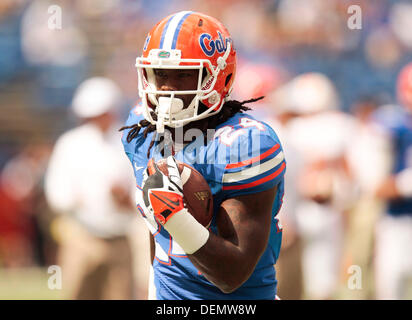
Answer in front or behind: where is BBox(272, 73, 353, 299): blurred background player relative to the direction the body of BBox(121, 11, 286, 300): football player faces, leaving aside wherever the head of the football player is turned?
behind

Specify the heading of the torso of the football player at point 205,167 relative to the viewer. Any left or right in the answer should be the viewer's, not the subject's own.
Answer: facing the viewer and to the left of the viewer

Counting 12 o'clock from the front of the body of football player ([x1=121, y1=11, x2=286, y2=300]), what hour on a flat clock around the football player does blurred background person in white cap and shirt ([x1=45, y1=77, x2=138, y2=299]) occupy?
The blurred background person in white cap and shirt is roughly at 4 o'clock from the football player.

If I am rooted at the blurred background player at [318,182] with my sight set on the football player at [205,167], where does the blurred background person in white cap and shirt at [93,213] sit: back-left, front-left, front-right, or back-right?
front-right

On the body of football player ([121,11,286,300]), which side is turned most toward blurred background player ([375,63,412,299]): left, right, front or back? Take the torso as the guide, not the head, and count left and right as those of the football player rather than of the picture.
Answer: back

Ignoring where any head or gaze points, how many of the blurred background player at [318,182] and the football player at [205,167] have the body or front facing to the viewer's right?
0

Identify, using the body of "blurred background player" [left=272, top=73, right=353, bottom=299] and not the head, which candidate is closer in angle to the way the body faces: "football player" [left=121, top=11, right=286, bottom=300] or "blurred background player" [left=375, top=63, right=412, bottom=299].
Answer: the football player
